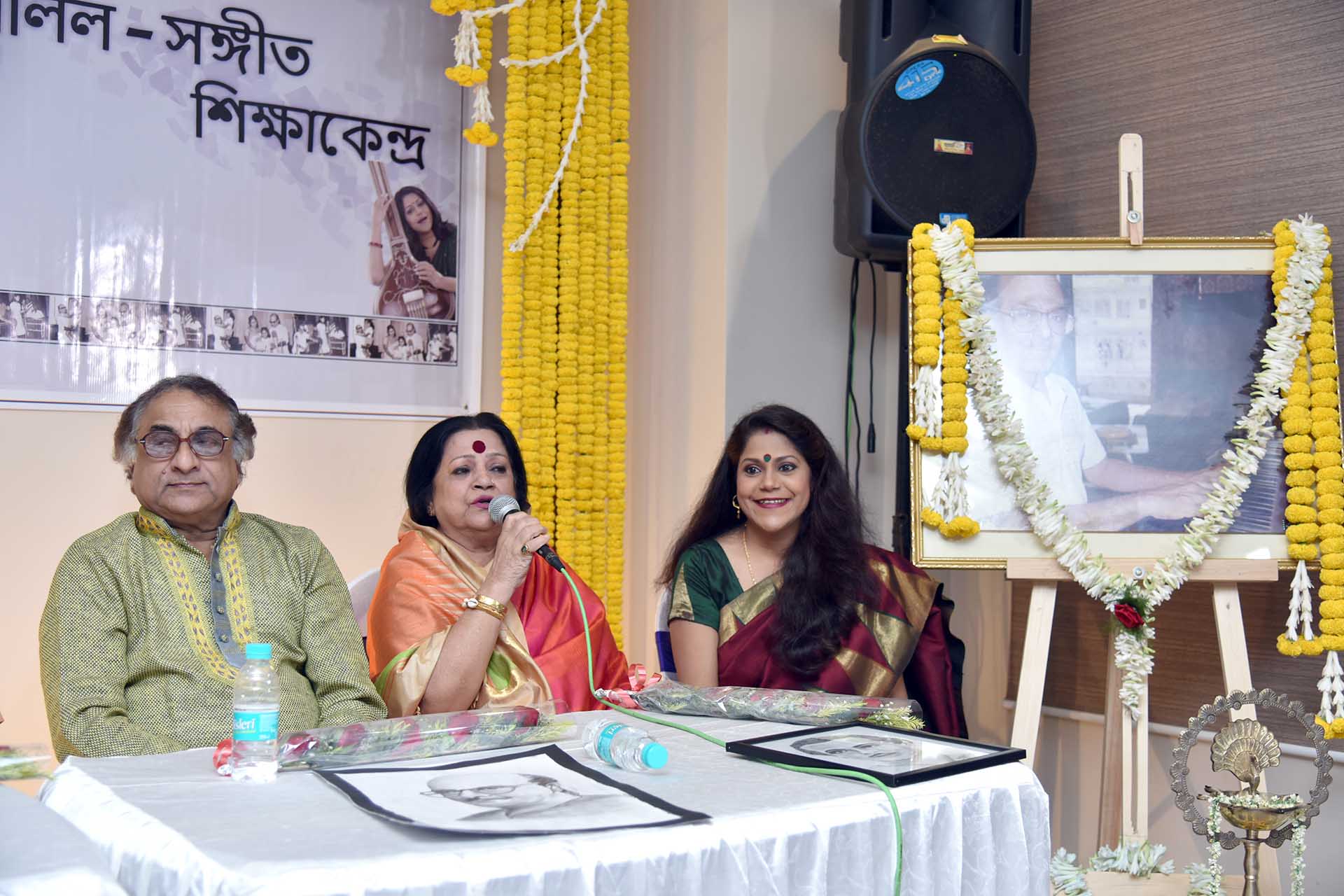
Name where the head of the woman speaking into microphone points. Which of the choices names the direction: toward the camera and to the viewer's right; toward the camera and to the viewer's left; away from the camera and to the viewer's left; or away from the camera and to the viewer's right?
toward the camera and to the viewer's right

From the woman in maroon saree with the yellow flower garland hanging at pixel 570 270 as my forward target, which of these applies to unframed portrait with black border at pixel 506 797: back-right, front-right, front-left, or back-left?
back-left

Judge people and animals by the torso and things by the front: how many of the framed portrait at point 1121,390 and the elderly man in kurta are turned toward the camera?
2

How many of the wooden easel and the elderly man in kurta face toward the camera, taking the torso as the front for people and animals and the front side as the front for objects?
2

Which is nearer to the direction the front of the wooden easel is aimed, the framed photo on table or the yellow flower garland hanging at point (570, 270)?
the framed photo on table

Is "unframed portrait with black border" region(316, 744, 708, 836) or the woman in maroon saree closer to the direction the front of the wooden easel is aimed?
the unframed portrait with black border

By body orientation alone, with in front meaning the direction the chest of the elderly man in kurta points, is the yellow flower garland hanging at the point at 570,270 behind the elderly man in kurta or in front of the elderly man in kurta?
behind

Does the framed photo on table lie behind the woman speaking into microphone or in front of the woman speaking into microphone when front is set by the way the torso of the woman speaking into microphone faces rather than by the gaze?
in front

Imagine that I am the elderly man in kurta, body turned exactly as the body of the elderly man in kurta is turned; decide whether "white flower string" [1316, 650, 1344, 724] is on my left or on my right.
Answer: on my left

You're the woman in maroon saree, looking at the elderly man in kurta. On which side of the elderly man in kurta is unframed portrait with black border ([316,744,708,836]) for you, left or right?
left
